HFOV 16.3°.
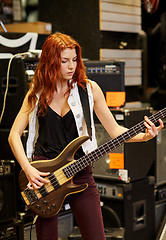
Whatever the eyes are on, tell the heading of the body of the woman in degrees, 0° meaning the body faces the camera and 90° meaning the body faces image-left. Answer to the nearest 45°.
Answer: approximately 0°

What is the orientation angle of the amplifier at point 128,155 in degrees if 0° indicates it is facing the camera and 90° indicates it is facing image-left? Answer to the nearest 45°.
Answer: approximately 45°

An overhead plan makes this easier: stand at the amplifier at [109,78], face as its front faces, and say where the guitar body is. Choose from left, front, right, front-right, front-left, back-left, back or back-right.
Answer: front

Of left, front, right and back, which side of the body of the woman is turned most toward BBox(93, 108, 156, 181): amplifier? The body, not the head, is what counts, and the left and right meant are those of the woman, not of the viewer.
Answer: back

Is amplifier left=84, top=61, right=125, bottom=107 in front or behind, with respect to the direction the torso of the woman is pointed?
behind

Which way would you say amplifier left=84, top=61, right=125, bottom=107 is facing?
toward the camera

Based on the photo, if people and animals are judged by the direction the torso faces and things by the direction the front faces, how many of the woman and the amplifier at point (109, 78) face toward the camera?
2

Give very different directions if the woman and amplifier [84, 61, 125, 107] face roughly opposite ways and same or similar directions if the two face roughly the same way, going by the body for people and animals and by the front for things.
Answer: same or similar directions

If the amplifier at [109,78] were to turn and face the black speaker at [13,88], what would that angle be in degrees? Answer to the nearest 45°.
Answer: approximately 45° to its right

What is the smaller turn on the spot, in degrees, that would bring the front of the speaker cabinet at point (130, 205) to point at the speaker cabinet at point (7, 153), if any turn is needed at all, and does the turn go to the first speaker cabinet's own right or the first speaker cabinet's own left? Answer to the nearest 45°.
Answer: approximately 45° to the first speaker cabinet's own right

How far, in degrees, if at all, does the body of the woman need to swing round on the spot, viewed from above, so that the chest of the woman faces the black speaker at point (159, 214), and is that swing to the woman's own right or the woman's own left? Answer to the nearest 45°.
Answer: approximately 135° to the woman's own left
